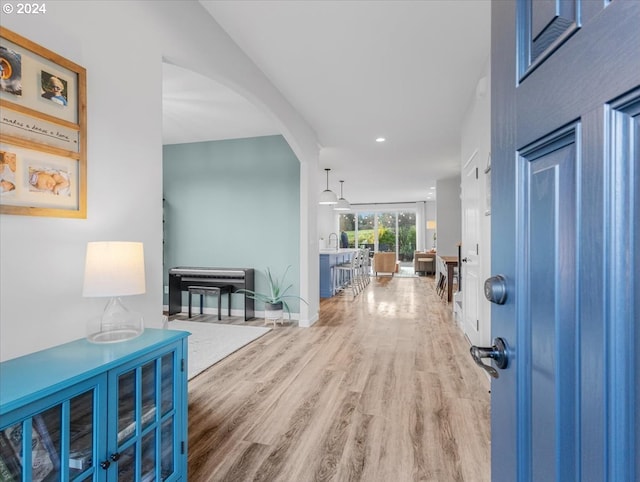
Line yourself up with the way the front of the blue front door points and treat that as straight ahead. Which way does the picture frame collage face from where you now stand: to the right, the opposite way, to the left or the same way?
the opposite way

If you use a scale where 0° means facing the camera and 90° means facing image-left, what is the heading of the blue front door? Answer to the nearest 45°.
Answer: approximately 45°

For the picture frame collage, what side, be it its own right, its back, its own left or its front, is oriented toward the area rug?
left

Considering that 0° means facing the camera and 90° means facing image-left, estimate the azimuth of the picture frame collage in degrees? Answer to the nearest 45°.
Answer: approximately 315°

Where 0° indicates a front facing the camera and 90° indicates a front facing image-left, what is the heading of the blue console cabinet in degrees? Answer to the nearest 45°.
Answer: approximately 315°

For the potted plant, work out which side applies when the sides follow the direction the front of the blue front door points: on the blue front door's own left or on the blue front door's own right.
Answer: on the blue front door's own right

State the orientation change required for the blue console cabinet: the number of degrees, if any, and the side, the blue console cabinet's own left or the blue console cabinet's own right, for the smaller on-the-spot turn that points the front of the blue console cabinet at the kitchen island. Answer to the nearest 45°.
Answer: approximately 90° to the blue console cabinet's own left

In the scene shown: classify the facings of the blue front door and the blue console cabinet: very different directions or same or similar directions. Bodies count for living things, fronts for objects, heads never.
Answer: very different directions

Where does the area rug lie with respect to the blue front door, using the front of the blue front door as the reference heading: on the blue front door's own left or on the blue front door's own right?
on the blue front door's own right

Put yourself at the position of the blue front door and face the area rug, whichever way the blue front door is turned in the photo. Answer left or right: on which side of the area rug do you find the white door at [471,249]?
right

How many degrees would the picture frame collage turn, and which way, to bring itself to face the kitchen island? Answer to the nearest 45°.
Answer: approximately 90° to its left
